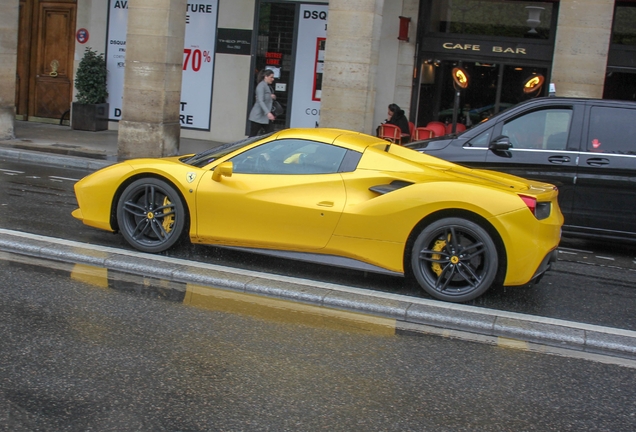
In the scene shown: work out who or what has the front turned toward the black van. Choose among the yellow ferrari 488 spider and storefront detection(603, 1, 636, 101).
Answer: the storefront

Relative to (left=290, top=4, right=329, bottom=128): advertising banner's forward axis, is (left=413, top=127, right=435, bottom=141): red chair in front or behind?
in front

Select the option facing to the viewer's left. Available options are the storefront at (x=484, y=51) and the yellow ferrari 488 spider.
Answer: the yellow ferrari 488 spider

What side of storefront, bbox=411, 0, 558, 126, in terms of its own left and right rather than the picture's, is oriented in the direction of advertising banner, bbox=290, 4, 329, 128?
right

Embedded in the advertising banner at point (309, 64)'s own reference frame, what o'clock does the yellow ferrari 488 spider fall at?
The yellow ferrari 488 spider is roughly at 12 o'clock from the advertising banner.

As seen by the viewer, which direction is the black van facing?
to the viewer's left

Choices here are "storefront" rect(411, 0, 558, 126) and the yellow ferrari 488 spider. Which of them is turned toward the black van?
the storefront

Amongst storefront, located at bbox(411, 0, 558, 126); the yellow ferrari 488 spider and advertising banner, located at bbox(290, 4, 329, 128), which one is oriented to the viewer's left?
the yellow ferrari 488 spider

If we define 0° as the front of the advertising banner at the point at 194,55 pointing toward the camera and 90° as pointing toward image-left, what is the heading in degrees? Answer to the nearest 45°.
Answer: approximately 0°

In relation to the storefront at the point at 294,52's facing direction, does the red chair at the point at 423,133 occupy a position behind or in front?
in front

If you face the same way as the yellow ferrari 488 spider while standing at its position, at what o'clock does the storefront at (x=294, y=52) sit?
The storefront is roughly at 3 o'clock from the yellow ferrari 488 spider.

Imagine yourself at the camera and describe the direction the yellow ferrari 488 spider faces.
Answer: facing to the left of the viewer
